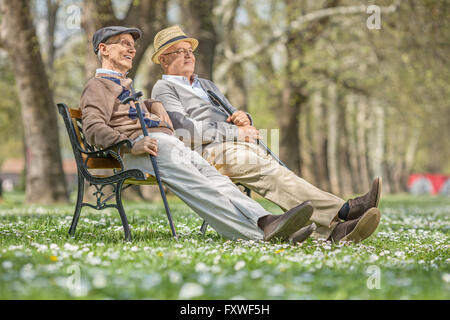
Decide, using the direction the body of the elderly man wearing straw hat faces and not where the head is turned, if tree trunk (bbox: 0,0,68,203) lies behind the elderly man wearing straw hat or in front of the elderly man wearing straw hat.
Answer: behind

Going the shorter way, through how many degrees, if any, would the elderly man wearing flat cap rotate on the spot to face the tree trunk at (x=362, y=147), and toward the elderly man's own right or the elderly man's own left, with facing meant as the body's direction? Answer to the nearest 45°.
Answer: approximately 135° to the elderly man's own left

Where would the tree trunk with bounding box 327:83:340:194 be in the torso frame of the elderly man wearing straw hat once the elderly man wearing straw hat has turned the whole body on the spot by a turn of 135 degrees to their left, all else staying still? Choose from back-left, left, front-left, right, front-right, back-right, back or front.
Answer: front

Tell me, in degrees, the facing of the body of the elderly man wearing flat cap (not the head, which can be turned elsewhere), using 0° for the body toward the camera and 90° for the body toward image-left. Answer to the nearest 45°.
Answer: approximately 315°

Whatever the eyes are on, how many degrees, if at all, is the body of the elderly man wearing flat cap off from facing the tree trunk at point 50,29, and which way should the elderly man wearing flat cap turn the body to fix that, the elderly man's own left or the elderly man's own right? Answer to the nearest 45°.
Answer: approximately 135° to the elderly man's own left

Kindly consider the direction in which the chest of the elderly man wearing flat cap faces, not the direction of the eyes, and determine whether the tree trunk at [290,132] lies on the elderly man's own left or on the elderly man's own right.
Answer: on the elderly man's own left

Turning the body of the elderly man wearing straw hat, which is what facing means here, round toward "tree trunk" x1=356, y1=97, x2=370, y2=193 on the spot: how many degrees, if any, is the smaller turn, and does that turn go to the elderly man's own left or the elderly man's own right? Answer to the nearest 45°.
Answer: approximately 135° to the elderly man's own left

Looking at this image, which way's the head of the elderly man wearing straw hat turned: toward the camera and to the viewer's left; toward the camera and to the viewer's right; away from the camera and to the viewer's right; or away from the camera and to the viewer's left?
toward the camera and to the viewer's right

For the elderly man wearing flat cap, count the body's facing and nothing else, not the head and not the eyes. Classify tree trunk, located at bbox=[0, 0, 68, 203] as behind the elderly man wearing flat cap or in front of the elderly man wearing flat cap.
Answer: behind
